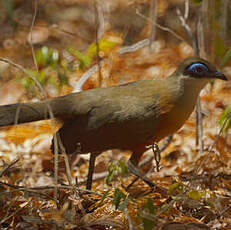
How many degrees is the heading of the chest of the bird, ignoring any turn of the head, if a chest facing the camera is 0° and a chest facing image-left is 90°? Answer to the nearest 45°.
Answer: approximately 270°
